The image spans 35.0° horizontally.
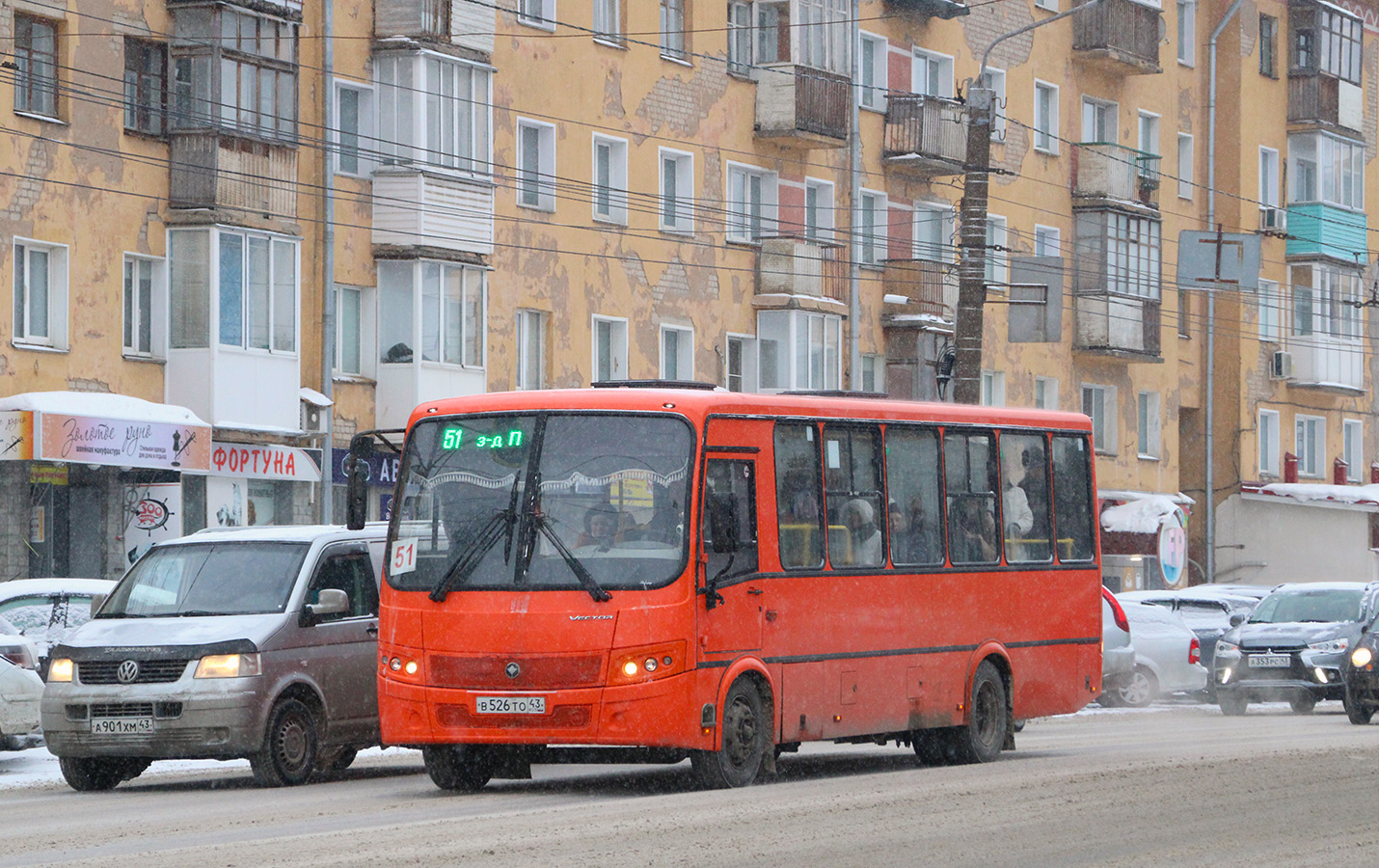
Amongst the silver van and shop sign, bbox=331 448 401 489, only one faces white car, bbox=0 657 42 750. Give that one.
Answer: the shop sign

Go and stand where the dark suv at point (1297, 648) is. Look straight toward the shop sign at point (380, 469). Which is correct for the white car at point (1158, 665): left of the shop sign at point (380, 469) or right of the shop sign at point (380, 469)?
right

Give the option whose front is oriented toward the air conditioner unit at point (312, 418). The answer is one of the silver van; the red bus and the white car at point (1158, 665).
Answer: the white car

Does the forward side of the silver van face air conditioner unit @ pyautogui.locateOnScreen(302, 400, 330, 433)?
no

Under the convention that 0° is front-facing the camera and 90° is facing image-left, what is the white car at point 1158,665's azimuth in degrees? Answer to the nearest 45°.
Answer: approximately 90°

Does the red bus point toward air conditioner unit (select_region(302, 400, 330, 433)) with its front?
no

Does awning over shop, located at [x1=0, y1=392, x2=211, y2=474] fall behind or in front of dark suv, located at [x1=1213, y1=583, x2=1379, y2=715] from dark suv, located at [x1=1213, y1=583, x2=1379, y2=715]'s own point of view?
in front

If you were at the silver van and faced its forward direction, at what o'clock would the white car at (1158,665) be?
The white car is roughly at 6 o'clock from the silver van.

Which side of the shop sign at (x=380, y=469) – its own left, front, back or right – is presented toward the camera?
front

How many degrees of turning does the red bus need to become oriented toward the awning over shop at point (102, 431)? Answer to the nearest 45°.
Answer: approximately 90° to its right

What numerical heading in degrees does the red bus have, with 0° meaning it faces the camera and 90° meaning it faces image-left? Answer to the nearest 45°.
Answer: approximately 45°

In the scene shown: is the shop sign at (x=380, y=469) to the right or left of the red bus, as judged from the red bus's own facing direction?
on its right

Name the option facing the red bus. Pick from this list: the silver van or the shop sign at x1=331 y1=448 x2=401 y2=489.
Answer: the shop sign

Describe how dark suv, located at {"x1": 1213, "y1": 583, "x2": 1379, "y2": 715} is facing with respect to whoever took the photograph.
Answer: facing the viewer and to the left of the viewer

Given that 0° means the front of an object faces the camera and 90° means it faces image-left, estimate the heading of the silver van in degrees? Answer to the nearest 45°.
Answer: approximately 45°

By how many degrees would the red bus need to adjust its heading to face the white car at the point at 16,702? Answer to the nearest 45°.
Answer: approximately 90° to its right
